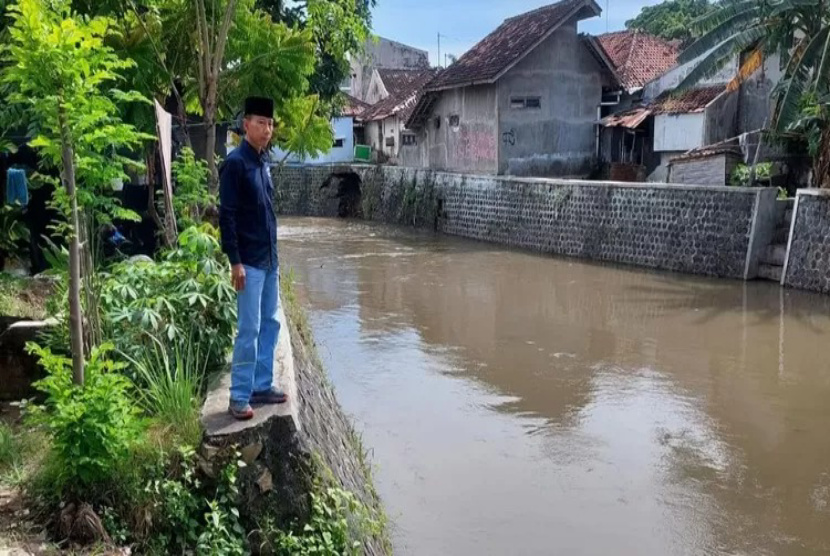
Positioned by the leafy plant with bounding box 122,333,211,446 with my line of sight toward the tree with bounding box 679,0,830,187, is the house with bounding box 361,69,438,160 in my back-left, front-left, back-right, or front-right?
front-left

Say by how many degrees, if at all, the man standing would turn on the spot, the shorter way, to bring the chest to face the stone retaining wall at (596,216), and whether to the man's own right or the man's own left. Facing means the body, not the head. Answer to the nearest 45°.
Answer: approximately 90° to the man's own left

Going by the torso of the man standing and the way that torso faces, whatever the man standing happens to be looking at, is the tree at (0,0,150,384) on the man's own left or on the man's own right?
on the man's own right

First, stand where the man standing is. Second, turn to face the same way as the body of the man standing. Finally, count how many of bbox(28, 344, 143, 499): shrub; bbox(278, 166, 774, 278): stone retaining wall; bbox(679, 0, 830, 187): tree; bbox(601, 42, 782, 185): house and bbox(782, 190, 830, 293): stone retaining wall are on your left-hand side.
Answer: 4

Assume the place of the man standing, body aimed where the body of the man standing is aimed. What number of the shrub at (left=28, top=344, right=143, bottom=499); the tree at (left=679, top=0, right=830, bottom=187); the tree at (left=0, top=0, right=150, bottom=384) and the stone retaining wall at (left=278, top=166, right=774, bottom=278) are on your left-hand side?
2

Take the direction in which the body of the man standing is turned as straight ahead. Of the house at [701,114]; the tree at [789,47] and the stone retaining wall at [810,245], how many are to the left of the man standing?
3

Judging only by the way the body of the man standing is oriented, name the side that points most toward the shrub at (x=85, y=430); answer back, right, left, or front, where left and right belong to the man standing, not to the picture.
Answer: right

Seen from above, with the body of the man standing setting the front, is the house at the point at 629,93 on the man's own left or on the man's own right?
on the man's own left

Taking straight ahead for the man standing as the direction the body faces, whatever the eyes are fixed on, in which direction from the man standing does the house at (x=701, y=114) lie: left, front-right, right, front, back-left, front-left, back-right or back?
left

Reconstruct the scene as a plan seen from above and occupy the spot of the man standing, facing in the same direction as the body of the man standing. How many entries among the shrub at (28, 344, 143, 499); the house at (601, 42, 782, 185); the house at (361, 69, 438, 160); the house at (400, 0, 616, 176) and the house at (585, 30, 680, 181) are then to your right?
1

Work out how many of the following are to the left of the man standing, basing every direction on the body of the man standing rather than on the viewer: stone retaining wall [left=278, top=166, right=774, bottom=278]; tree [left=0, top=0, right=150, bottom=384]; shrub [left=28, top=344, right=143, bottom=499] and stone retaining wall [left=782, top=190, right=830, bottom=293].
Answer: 2

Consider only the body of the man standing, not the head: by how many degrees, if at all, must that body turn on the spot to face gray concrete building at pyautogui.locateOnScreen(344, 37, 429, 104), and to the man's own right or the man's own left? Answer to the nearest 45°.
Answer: approximately 135° to the man's own left

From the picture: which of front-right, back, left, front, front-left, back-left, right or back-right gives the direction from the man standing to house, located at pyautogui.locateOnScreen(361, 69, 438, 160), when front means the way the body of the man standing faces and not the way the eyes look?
back-left

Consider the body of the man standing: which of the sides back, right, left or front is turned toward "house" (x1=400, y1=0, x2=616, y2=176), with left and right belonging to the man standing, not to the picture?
left

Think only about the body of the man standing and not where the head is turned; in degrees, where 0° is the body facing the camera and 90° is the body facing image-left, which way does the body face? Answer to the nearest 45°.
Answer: approximately 315°
